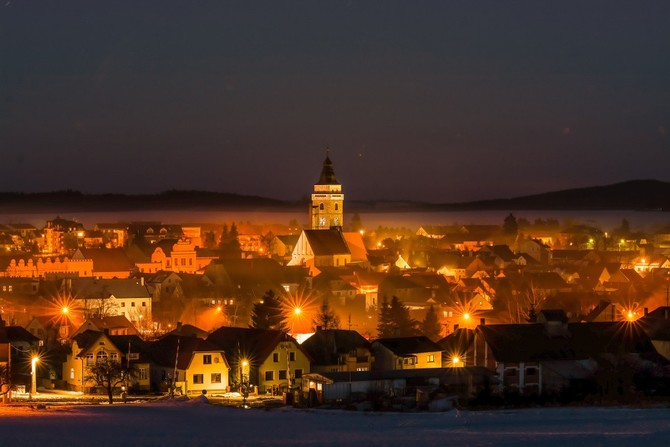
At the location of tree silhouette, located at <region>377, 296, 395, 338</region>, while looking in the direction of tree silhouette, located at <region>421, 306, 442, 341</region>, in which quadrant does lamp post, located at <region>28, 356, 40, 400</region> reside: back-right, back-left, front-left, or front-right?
back-right

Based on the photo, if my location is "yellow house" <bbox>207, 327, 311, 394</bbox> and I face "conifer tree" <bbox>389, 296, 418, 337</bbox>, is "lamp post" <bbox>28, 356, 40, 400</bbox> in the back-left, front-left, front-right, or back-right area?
back-left

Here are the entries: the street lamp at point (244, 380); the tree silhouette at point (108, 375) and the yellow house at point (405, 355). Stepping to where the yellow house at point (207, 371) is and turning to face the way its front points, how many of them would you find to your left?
2

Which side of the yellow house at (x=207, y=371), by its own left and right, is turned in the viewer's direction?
front

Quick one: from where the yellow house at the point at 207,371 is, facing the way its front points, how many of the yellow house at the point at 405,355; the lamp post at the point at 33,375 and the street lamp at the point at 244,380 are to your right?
1

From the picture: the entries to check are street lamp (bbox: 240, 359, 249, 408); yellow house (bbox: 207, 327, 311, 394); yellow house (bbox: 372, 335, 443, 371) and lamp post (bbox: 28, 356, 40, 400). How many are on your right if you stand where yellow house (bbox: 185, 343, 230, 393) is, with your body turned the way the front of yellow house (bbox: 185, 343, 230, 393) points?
1

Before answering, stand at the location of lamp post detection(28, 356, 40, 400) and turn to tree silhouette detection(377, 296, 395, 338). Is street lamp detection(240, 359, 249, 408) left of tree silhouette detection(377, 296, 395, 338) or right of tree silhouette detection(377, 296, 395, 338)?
right

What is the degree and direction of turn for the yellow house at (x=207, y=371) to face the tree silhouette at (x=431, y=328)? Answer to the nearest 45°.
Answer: approximately 135° to its left

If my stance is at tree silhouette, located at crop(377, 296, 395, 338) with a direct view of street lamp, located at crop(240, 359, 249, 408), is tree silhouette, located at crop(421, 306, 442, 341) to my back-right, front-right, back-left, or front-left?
back-left

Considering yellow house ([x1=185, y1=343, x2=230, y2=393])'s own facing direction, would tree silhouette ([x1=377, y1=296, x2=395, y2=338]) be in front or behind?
behind

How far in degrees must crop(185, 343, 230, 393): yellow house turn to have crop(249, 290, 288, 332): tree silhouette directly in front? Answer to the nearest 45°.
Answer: approximately 180°

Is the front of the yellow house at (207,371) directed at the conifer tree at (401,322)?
no

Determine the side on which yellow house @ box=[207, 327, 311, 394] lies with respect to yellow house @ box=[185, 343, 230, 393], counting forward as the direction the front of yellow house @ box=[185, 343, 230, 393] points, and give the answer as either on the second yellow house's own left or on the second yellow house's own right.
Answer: on the second yellow house's own left

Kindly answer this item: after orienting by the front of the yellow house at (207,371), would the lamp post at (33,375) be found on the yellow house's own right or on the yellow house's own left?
on the yellow house's own right

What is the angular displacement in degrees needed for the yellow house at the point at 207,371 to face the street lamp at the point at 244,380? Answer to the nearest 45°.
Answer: approximately 90° to its left

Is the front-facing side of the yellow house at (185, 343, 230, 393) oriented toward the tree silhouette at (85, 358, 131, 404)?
no
